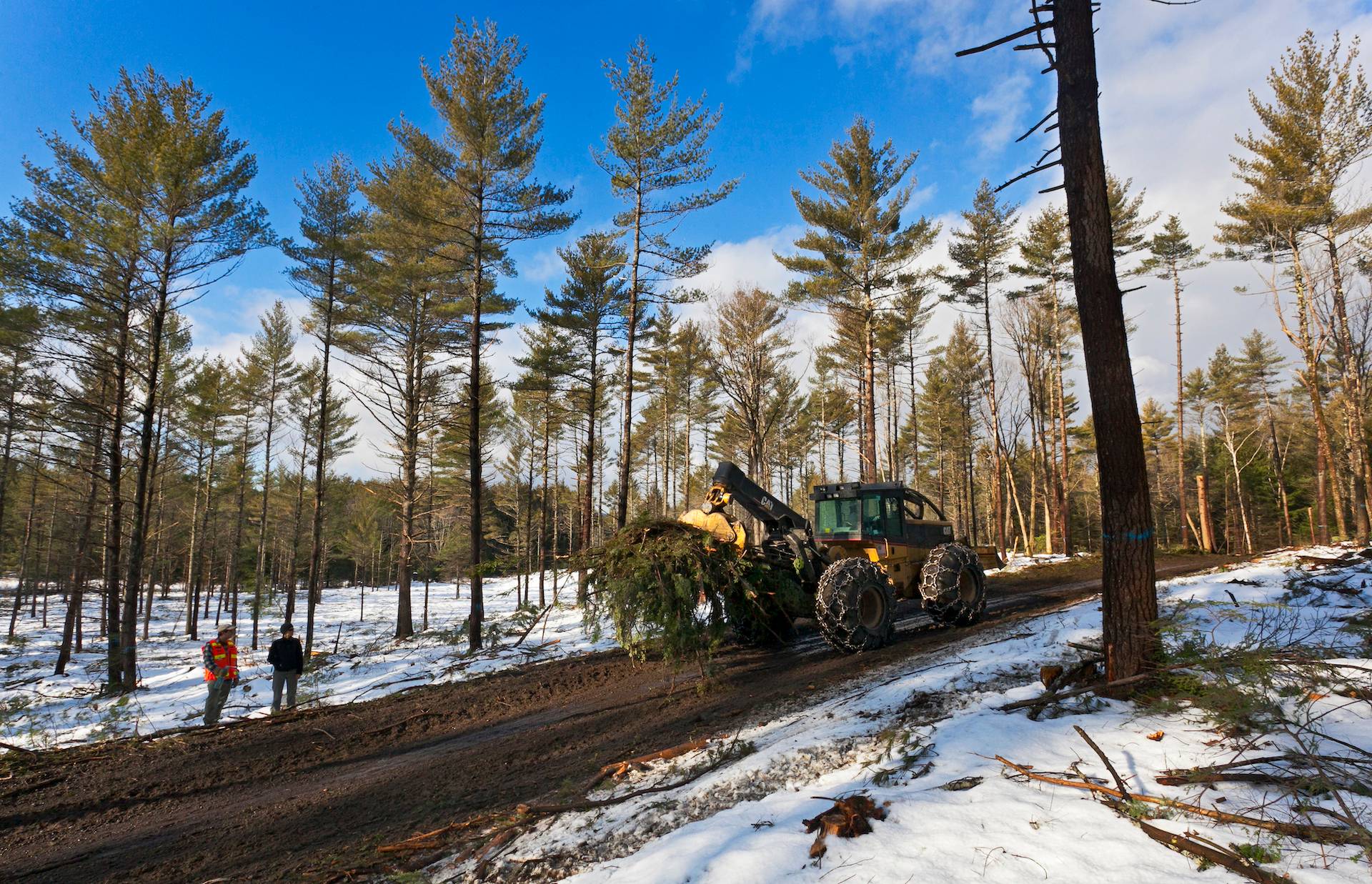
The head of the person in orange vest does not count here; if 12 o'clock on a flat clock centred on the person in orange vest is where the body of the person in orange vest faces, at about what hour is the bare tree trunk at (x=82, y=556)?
The bare tree trunk is roughly at 7 o'clock from the person in orange vest.

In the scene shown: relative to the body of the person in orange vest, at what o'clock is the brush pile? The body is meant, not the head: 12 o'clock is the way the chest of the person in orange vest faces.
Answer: The brush pile is roughly at 12 o'clock from the person in orange vest.

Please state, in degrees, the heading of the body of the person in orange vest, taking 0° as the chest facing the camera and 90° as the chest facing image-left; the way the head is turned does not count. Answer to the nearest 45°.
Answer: approximately 315°

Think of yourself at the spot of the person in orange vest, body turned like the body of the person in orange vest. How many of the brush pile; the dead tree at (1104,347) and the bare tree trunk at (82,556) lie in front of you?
2

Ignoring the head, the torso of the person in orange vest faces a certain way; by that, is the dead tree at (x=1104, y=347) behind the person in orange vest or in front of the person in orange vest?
in front

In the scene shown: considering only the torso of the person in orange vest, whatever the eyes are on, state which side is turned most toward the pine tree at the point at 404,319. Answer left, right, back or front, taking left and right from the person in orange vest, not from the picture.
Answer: left

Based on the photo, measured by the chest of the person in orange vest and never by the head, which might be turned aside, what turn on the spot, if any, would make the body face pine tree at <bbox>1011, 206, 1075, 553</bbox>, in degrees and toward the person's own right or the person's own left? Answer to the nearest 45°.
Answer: approximately 45° to the person's own left

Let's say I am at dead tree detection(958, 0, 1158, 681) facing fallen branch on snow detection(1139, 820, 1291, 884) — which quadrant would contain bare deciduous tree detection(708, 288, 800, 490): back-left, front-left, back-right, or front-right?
back-right

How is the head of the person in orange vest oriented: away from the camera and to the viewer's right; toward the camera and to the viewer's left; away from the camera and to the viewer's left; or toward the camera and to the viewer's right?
toward the camera and to the viewer's right

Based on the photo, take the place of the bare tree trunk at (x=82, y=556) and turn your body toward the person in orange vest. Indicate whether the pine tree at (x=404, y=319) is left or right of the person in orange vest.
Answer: left

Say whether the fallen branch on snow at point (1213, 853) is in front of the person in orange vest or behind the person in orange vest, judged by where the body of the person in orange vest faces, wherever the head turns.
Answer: in front

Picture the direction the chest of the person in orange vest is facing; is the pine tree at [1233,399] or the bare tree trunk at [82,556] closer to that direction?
the pine tree

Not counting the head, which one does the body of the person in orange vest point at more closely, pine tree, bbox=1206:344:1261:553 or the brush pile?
the brush pile
